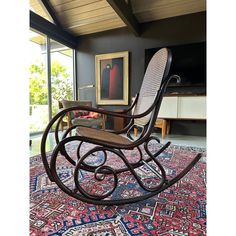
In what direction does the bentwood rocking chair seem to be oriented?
to the viewer's left

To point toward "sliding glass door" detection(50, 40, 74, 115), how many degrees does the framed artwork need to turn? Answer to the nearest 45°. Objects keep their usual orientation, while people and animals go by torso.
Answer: approximately 45° to its right

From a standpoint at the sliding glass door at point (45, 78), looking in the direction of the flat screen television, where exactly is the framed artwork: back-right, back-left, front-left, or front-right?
front-left

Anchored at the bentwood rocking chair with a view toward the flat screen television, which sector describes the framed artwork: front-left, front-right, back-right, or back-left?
front-left

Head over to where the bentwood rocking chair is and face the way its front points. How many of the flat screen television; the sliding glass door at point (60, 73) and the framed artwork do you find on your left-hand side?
0

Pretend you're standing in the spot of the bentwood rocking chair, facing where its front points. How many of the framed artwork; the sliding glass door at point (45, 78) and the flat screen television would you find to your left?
0

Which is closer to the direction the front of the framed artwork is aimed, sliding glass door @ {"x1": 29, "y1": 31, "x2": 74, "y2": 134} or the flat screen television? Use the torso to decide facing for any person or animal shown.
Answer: the sliding glass door

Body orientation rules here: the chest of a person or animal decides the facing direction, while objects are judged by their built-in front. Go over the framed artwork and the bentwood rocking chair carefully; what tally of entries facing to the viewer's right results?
0

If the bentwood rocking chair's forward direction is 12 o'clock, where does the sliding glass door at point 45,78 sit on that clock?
The sliding glass door is roughly at 2 o'clock from the bentwood rocking chair.

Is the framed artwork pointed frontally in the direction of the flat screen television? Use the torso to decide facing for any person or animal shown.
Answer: no

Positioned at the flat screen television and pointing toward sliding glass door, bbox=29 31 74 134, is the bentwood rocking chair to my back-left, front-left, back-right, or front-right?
front-left

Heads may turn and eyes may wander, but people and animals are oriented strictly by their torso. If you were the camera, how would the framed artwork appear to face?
facing the viewer and to the left of the viewer

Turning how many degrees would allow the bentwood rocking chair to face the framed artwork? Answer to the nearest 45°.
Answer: approximately 90° to its right
